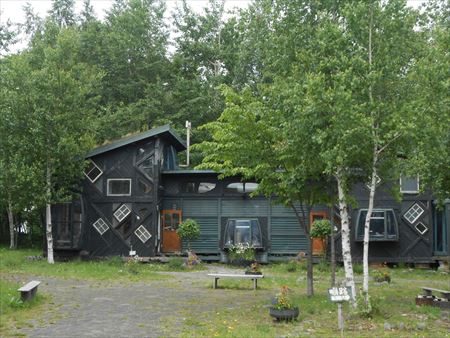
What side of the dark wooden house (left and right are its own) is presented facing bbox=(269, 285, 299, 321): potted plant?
front

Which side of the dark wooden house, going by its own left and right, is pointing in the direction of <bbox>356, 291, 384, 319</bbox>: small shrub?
front

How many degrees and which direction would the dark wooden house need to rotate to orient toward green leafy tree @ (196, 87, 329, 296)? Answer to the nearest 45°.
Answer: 0° — it already faces it

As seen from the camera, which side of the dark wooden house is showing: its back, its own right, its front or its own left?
front

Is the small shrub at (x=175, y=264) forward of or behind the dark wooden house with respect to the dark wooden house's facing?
forward

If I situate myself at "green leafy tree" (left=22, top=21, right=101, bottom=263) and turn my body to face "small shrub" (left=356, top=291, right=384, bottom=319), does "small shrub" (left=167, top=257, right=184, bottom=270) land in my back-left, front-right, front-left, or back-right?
front-left

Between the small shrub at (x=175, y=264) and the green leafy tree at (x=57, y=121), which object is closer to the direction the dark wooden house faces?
the small shrub

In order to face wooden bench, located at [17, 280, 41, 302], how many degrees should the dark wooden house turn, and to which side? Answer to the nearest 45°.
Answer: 0° — it already faces it
